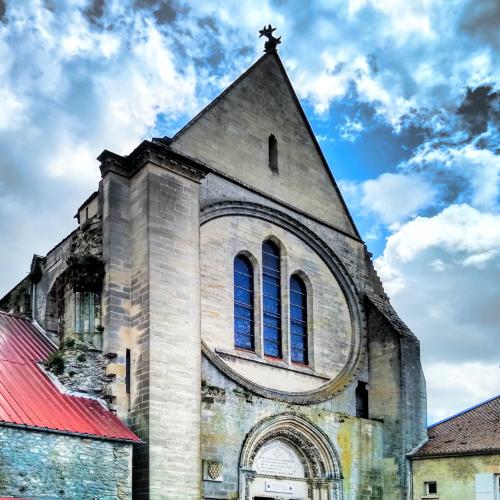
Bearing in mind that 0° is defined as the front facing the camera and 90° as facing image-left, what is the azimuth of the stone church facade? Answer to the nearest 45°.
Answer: approximately 315°

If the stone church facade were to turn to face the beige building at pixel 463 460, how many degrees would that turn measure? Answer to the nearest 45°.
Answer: approximately 45° to its left

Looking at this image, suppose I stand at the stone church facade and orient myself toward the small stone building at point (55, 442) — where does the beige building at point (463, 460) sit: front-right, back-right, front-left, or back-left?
back-left
